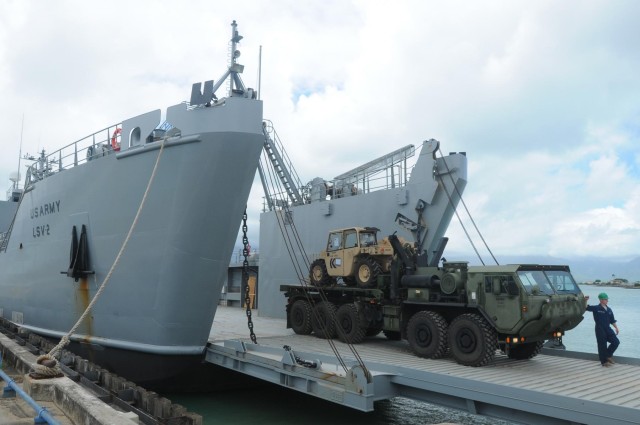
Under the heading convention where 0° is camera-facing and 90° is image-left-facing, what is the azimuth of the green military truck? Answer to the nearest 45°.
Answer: approximately 315°

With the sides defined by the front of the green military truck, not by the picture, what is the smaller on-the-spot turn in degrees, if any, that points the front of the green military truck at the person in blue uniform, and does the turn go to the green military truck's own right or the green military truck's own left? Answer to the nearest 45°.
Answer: approximately 45° to the green military truck's own left
